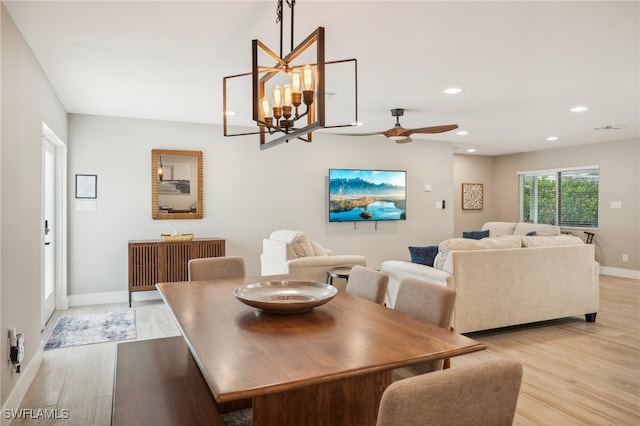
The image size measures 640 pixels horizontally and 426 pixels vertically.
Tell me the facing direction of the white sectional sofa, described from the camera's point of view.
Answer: facing away from the viewer and to the left of the viewer

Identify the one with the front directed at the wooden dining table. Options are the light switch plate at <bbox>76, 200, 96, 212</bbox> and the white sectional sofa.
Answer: the light switch plate

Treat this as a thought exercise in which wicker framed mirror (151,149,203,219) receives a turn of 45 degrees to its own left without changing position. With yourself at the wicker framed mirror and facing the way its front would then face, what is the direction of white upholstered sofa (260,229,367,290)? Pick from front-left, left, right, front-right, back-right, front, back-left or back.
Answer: front

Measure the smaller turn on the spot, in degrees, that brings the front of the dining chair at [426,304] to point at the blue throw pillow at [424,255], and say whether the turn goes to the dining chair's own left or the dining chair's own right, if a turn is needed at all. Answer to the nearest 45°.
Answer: approximately 135° to the dining chair's own right

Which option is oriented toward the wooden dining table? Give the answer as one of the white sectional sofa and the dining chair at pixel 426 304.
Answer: the dining chair

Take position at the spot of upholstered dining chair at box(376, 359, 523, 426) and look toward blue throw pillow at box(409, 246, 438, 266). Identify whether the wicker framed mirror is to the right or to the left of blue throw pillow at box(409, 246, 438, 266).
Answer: left

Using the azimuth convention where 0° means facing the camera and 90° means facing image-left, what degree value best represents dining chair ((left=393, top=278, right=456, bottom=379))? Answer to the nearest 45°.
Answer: approximately 45°

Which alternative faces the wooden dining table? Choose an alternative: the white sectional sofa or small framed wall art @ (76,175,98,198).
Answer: the small framed wall art

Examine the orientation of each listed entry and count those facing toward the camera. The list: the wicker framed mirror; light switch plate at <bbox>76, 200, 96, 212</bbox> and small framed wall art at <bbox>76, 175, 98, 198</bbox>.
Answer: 3

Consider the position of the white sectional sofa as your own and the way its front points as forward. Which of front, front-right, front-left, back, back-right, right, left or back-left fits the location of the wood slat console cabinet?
front-left

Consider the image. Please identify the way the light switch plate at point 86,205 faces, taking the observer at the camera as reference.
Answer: facing the viewer

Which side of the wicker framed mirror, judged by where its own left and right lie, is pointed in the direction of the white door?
right

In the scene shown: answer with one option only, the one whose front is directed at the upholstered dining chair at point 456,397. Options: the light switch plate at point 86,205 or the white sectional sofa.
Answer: the light switch plate

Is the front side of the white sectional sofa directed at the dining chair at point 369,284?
no

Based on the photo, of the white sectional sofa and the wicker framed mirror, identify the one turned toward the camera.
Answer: the wicker framed mirror

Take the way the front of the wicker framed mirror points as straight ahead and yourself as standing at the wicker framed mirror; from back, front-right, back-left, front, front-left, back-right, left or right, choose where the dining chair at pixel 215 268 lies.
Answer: front

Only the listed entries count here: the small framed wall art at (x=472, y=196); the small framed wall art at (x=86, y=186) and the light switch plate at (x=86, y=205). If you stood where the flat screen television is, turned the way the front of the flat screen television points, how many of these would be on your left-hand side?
1

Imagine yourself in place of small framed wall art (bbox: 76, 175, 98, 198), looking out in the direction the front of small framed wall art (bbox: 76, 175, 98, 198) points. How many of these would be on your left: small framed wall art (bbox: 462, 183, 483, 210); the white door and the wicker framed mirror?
2

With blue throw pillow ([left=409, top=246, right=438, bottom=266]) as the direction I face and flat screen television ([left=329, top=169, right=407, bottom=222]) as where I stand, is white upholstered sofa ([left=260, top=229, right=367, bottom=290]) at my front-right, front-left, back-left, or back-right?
front-right

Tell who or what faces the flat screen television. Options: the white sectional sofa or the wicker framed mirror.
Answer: the white sectional sofa

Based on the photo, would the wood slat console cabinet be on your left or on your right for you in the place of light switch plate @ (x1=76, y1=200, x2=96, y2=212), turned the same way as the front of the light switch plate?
on your left

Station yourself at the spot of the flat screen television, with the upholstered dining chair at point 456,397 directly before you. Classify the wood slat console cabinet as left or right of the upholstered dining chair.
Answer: right
